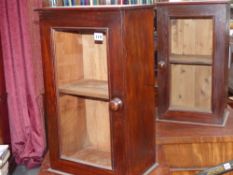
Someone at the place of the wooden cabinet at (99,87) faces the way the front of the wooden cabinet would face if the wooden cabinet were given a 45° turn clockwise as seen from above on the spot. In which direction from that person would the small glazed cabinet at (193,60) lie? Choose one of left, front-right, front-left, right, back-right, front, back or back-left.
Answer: back-right

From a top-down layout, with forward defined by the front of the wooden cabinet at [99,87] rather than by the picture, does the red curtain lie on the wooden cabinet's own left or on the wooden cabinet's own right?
on the wooden cabinet's own right

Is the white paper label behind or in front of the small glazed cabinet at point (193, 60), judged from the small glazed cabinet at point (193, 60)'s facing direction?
in front

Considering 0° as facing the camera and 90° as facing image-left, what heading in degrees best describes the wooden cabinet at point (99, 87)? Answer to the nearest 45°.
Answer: approximately 45°

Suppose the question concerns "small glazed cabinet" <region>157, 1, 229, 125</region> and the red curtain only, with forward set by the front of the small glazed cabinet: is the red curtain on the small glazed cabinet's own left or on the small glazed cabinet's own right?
on the small glazed cabinet's own right

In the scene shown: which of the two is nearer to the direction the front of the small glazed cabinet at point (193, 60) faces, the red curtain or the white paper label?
the white paper label

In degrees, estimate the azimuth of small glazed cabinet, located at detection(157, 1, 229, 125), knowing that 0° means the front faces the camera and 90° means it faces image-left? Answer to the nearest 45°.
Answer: approximately 0°
